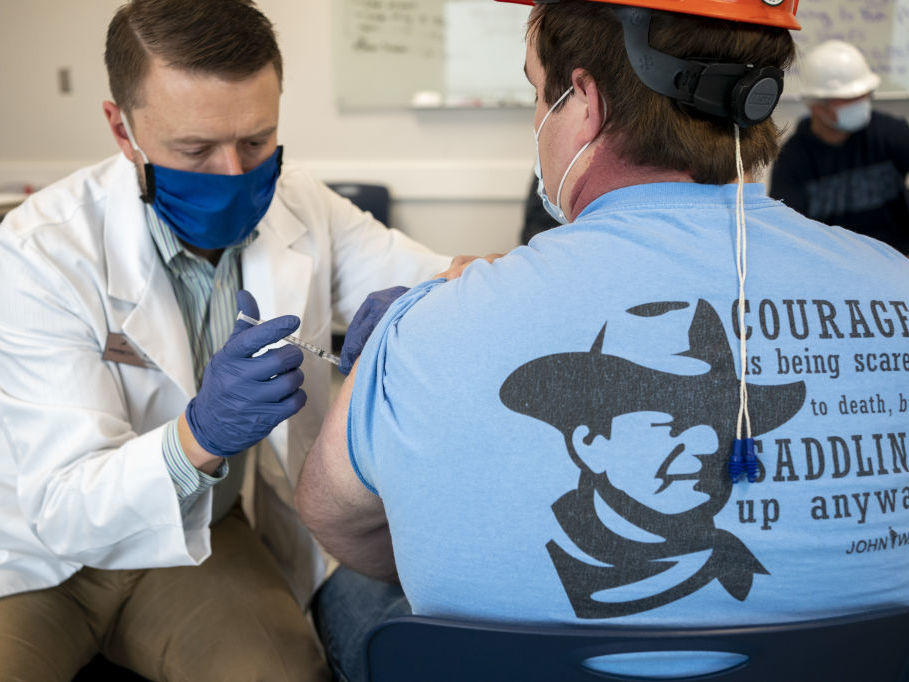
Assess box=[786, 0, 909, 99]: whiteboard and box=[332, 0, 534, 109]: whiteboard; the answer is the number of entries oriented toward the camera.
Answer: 2

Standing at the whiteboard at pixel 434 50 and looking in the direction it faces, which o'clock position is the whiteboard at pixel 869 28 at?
the whiteboard at pixel 869 28 is roughly at 9 o'clock from the whiteboard at pixel 434 50.

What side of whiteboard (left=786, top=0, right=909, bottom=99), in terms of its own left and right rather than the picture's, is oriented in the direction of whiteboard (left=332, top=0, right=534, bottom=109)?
right

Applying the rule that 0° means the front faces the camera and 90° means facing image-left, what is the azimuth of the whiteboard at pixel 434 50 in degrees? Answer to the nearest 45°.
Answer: approximately 0°

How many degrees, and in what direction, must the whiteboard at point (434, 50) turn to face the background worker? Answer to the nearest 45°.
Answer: approximately 90° to its left
